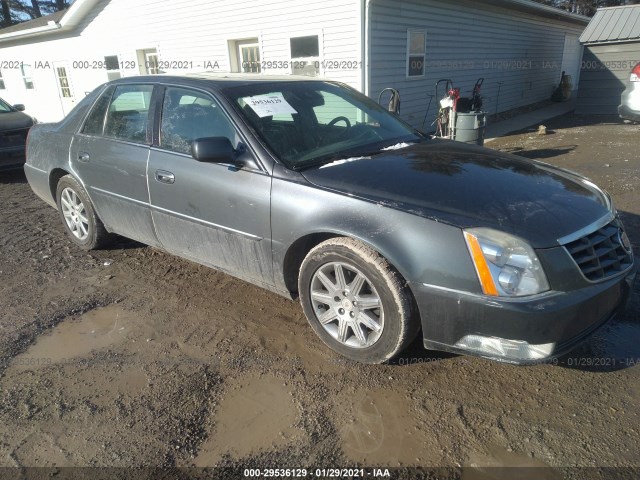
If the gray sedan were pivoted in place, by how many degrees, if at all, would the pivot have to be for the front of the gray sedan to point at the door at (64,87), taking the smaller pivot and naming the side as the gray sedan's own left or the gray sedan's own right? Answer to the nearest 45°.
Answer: approximately 180°

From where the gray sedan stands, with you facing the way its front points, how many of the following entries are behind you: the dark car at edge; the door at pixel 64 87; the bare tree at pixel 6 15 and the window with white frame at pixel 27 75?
4

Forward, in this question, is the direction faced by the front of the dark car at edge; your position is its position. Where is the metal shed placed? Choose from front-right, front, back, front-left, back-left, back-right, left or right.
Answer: front-left

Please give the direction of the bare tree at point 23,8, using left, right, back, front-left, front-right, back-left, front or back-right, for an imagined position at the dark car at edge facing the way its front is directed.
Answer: back-left

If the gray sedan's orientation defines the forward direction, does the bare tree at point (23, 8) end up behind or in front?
behind

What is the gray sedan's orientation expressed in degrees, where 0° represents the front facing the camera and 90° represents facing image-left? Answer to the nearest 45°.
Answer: approximately 315°

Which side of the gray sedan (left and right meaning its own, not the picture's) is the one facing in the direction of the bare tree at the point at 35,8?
back

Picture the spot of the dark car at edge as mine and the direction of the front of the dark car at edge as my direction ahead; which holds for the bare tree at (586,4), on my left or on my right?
on my left

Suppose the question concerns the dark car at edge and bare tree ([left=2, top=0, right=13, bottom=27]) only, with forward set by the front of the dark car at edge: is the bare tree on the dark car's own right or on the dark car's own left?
on the dark car's own left

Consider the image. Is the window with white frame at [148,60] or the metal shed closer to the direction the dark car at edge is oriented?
the metal shed

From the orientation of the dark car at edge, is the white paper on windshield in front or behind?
in front

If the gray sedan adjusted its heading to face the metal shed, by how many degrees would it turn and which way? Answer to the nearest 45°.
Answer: approximately 90° to its left

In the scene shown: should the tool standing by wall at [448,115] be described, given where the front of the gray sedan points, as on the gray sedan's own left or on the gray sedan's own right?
on the gray sedan's own left

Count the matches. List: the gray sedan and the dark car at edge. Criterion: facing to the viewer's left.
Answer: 0

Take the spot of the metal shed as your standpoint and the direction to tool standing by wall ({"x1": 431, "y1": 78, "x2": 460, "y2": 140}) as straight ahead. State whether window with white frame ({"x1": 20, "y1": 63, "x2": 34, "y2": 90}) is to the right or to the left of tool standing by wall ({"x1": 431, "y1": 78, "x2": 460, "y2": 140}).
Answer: right
